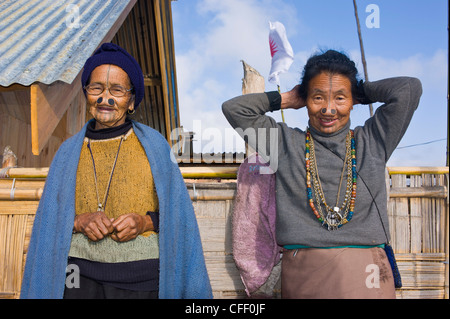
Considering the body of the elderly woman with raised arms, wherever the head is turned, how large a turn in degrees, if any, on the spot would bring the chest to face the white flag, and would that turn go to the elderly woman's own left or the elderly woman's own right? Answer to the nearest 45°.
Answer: approximately 180°

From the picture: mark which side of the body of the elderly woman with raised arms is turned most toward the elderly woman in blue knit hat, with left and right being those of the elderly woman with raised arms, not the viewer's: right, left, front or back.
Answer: right

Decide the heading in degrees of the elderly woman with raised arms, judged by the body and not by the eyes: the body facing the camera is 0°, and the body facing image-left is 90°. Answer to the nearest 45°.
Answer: approximately 0°

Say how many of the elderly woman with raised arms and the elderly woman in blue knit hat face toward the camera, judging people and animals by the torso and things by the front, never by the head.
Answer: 2
